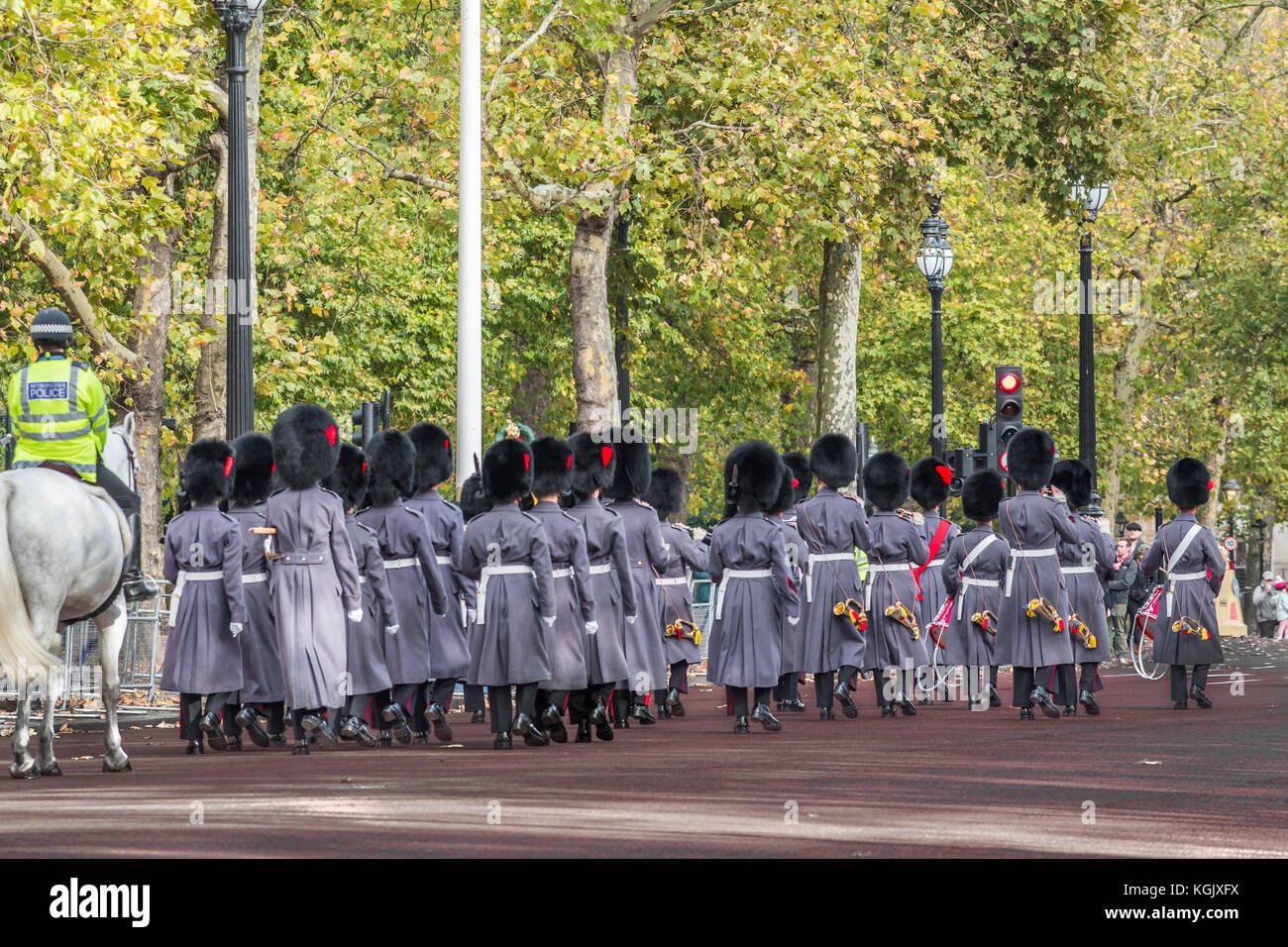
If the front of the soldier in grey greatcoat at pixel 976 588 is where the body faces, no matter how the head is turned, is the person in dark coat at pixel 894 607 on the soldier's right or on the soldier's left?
on the soldier's left

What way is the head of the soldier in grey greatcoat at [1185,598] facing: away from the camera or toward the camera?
away from the camera

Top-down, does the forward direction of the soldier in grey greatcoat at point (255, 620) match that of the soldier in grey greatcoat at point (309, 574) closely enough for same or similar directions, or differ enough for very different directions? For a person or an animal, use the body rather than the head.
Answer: same or similar directions

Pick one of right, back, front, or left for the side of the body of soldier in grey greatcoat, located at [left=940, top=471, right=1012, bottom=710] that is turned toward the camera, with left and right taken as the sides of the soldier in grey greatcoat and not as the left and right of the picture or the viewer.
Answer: back

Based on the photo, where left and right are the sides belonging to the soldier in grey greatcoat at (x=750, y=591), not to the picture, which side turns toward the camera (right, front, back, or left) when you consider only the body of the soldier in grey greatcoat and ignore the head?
back

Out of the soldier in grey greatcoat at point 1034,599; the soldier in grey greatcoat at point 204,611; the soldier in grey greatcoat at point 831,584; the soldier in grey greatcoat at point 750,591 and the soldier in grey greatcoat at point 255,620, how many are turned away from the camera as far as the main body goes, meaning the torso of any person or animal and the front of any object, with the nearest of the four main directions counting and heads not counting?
5

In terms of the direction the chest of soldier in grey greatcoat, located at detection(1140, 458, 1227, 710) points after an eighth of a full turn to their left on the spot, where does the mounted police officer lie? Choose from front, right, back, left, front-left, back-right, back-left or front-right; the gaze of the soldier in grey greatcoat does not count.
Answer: left

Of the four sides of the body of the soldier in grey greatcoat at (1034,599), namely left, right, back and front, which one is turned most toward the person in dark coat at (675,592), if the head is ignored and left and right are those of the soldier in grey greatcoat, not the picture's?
left

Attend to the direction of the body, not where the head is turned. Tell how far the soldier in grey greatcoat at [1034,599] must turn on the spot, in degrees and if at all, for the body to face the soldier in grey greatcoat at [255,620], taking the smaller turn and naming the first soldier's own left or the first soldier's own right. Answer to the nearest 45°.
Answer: approximately 135° to the first soldier's own left

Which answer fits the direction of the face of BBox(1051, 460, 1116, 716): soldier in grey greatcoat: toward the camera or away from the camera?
away from the camera

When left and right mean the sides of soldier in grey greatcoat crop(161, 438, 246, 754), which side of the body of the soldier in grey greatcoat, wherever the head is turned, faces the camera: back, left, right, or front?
back

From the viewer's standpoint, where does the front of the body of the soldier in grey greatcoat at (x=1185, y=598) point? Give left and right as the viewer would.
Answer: facing away from the viewer

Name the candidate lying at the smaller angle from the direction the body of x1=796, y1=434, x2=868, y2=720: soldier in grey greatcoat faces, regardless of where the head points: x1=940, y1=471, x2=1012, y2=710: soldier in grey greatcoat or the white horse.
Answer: the soldier in grey greatcoat

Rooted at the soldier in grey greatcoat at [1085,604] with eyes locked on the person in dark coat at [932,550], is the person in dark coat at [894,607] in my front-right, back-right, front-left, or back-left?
front-left

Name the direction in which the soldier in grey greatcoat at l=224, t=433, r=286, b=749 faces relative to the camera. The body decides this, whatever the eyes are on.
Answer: away from the camera

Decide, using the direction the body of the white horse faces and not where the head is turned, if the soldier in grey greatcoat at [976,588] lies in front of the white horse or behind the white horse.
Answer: in front

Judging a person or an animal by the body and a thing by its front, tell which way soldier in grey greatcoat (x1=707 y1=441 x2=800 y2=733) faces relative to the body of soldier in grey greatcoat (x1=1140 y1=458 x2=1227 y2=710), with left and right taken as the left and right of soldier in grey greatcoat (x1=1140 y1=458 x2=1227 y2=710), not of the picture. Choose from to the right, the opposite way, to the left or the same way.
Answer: the same way

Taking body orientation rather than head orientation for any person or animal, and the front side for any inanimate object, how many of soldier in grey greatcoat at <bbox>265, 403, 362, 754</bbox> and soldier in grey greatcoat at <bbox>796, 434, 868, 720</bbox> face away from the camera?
2

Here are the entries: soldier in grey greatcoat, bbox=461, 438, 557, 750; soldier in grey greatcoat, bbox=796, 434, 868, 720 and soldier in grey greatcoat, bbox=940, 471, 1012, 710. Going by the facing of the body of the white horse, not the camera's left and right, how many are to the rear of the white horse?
0

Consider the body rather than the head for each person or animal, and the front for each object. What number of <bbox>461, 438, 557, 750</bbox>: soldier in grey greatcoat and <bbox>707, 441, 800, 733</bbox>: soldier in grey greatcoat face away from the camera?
2

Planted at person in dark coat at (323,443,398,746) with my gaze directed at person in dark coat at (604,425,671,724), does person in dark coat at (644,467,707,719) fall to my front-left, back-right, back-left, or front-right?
front-left

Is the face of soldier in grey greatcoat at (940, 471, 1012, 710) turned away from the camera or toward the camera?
away from the camera

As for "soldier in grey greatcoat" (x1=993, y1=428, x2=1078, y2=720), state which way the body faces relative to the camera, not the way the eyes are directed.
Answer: away from the camera

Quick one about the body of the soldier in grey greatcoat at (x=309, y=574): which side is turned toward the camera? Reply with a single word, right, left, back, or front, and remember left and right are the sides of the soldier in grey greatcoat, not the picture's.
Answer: back

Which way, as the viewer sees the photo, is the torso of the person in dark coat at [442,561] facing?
away from the camera

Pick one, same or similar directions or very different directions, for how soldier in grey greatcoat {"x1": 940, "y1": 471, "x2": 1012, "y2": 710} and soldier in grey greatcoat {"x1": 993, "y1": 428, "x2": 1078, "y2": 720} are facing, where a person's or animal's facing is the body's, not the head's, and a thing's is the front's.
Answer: same or similar directions
